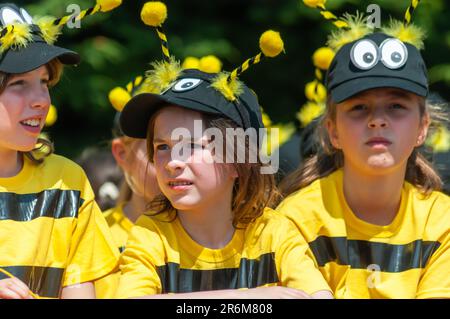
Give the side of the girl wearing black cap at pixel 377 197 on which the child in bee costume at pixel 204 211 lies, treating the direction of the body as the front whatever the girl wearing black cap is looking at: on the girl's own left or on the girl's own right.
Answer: on the girl's own right

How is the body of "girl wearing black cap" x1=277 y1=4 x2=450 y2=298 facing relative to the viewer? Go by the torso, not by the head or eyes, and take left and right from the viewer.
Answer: facing the viewer

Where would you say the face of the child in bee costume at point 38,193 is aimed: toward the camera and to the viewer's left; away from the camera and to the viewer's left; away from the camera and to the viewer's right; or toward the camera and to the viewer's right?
toward the camera and to the viewer's right

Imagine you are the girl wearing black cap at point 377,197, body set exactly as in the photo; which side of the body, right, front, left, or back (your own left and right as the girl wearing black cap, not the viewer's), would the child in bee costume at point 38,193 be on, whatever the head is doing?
right
